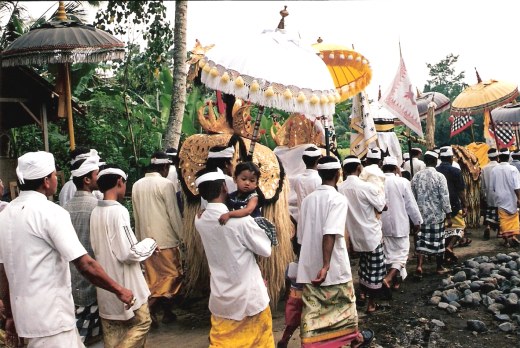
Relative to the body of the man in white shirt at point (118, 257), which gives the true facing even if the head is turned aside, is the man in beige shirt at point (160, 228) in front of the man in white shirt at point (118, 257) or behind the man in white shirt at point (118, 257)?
in front

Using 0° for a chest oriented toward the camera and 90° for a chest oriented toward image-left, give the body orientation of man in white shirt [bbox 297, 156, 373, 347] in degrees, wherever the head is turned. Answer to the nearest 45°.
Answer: approximately 225°

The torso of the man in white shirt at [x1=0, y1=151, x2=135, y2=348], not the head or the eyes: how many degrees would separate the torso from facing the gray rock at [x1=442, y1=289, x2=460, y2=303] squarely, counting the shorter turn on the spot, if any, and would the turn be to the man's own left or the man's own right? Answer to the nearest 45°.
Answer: approximately 45° to the man's own right

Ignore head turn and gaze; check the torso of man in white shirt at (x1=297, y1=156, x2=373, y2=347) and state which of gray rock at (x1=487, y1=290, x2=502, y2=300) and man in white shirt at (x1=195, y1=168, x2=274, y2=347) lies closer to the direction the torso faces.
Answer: the gray rock

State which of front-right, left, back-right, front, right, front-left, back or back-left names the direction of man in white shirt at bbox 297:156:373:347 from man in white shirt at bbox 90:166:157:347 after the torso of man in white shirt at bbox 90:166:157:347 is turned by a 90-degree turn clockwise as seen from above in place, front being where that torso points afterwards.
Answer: front-left

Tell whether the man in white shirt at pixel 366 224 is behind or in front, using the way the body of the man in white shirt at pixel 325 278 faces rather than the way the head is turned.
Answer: in front

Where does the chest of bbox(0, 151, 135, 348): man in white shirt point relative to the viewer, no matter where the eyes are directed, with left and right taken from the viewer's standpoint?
facing away from the viewer and to the right of the viewer

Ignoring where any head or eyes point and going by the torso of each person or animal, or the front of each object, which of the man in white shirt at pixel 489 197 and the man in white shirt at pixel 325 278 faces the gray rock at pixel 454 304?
the man in white shirt at pixel 325 278

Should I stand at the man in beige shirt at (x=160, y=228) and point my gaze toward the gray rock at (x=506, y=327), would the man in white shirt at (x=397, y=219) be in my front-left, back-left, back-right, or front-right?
front-left

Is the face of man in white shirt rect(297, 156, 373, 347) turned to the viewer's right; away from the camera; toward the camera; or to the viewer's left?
away from the camera

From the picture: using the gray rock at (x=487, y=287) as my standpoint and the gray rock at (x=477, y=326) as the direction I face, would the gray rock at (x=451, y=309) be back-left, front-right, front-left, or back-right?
front-right

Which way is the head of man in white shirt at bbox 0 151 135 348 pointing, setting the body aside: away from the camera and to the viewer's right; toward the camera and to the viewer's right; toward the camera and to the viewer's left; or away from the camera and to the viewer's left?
away from the camera and to the viewer's right

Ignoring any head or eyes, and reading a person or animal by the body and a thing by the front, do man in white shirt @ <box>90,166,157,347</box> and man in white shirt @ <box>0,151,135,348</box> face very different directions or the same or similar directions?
same or similar directions

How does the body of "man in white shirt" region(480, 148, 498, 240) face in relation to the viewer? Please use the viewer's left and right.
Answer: facing away from the viewer and to the right of the viewer

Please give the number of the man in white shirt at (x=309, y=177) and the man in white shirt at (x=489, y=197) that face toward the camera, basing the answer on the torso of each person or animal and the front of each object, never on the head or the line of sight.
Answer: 0
